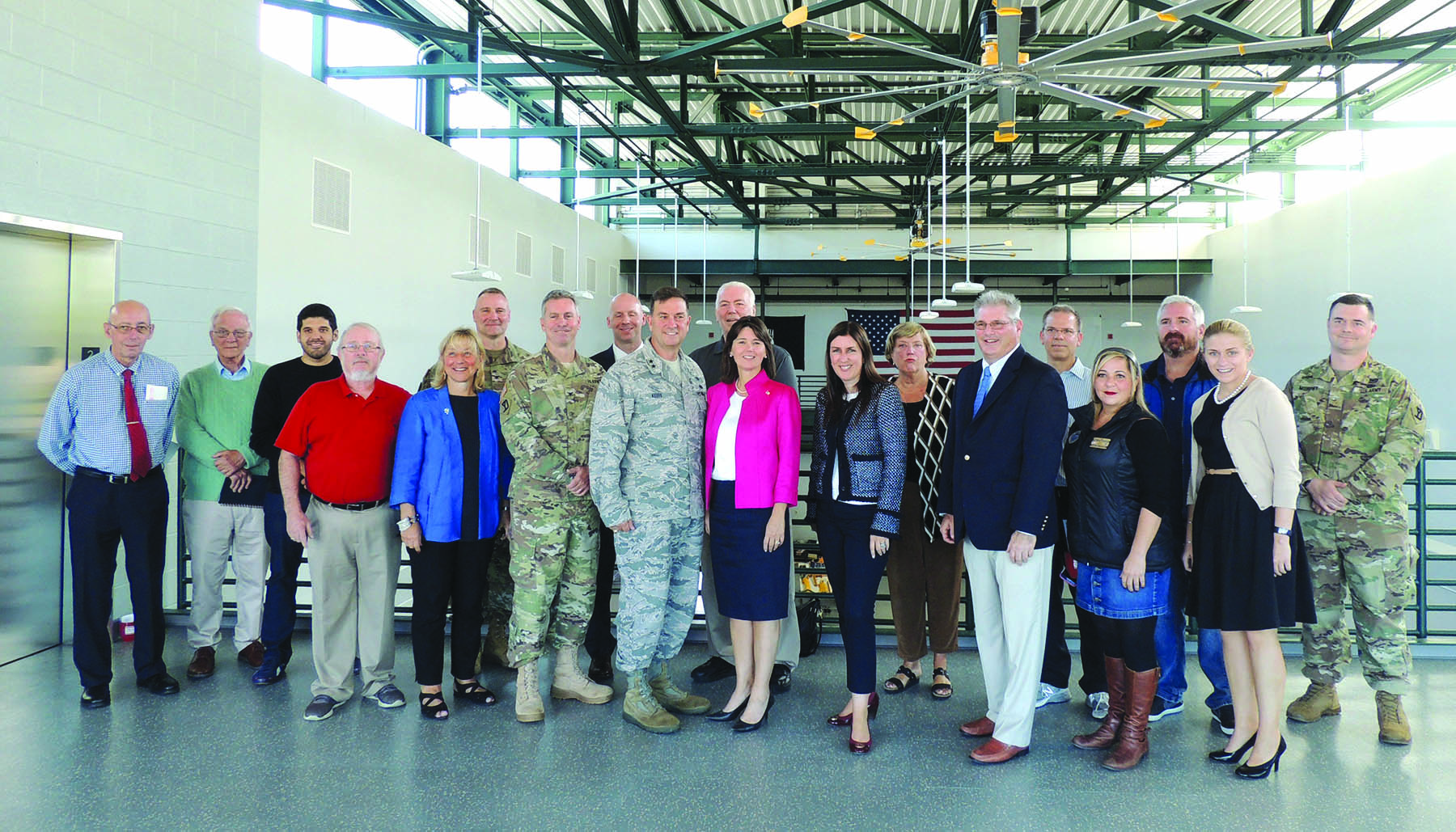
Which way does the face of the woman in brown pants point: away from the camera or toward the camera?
toward the camera

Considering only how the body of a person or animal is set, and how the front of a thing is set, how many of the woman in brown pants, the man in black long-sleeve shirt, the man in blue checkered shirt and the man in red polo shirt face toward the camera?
4

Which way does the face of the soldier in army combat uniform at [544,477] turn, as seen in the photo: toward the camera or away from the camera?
toward the camera

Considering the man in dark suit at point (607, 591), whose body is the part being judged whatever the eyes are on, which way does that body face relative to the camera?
toward the camera

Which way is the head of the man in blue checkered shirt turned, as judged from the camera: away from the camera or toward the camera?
toward the camera

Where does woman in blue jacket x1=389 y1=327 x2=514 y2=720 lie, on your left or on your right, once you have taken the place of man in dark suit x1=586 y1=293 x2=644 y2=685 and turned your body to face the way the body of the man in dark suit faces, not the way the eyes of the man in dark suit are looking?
on your right

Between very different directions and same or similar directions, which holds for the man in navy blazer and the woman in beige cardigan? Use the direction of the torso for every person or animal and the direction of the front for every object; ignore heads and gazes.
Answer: same or similar directions

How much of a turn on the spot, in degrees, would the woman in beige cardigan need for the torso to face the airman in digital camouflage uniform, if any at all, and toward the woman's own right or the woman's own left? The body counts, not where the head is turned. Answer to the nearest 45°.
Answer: approximately 45° to the woman's own right

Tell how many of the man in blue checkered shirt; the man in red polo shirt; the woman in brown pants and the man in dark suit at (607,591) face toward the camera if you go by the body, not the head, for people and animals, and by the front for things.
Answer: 4

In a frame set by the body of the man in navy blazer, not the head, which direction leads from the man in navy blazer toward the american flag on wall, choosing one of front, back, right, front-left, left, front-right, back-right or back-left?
back-right

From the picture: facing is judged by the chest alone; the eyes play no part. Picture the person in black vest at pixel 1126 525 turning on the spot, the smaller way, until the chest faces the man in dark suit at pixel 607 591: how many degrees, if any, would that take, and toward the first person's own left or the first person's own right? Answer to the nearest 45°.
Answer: approximately 45° to the first person's own right

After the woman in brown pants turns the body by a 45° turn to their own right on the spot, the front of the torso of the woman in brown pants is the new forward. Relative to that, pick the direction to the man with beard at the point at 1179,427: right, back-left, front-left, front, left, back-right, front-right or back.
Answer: back-left

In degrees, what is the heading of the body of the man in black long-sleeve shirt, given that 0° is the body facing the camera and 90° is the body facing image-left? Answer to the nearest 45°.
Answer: approximately 0°

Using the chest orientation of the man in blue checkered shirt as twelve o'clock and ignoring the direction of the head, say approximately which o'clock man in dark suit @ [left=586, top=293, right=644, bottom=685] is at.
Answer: The man in dark suit is roughly at 10 o'clock from the man in blue checkered shirt.

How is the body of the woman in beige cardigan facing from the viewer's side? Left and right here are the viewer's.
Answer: facing the viewer and to the left of the viewer

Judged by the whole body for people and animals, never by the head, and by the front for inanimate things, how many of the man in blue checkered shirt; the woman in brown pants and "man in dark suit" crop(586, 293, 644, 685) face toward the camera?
3

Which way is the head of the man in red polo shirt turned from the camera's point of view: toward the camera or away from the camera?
toward the camera

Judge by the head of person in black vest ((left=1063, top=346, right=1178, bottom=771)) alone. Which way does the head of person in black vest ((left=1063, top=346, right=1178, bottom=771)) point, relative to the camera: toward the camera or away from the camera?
toward the camera

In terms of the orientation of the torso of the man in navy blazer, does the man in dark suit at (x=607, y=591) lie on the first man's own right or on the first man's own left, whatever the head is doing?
on the first man's own right
